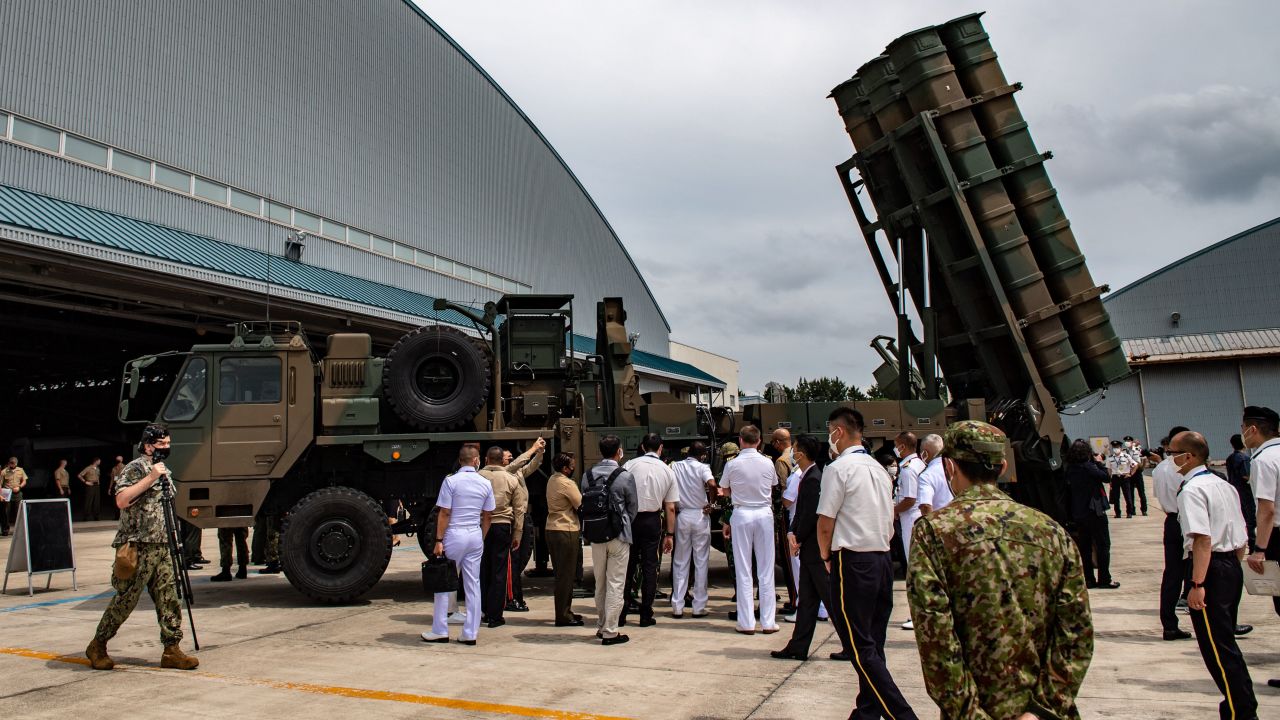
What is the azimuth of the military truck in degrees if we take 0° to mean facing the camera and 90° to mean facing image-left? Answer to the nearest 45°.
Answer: approximately 90°

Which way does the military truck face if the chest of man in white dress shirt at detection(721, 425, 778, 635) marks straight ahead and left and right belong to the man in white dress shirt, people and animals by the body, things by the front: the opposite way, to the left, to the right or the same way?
to the left

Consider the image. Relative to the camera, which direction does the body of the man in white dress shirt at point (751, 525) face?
away from the camera

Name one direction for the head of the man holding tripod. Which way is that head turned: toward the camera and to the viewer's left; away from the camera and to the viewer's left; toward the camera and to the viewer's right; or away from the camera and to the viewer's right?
toward the camera and to the viewer's right

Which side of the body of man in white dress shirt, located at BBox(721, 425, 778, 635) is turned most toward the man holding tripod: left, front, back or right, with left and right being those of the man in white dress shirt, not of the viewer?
left

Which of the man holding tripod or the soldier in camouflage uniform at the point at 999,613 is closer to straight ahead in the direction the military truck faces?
the man holding tripod

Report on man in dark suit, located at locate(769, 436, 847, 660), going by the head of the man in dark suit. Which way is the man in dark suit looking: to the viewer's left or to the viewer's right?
to the viewer's left

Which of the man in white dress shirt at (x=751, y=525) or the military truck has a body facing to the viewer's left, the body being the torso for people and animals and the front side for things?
the military truck

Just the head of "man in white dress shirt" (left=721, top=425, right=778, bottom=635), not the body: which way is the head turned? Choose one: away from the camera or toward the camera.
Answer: away from the camera
